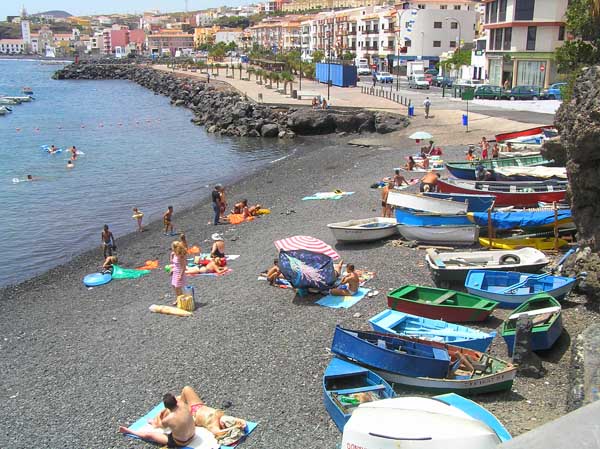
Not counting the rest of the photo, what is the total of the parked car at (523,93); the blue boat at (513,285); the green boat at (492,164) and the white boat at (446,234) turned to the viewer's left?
3

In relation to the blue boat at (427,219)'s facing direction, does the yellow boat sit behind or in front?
behind

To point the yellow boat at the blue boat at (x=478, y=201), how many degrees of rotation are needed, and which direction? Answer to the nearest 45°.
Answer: approximately 45° to its right

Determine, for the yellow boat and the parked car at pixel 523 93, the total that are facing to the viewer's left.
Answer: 2

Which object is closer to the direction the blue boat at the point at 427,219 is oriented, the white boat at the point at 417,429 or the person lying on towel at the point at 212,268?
the person lying on towel

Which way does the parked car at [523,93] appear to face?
to the viewer's left

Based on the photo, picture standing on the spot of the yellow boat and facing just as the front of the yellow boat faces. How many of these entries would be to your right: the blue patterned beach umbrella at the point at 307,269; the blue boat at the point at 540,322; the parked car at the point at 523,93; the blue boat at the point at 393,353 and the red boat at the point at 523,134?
2

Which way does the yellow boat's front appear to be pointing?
to the viewer's left

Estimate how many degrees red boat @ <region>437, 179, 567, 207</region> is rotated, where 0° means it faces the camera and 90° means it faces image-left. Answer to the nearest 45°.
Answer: approximately 90°

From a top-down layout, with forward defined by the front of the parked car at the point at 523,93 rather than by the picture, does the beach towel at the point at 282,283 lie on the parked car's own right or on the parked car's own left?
on the parked car's own left

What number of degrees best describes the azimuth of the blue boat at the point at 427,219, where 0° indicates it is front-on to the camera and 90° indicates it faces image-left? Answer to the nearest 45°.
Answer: approximately 90°

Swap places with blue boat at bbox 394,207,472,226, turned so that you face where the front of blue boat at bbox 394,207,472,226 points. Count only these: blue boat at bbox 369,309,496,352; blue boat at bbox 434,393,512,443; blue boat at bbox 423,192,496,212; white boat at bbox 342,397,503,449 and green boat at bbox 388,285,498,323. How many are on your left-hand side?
4
